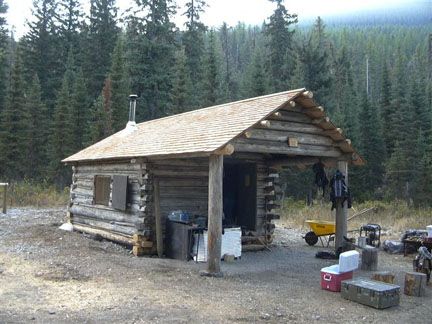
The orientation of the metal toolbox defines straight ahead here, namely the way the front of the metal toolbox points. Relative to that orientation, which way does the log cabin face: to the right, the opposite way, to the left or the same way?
to the left

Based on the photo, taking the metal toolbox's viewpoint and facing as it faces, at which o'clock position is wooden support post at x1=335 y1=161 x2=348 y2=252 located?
The wooden support post is roughly at 4 o'clock from the metal toolbox.

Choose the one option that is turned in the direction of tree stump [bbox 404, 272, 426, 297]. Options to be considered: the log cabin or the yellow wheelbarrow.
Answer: the log cabin

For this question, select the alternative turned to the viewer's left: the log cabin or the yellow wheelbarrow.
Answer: the yellow wheelbarrow

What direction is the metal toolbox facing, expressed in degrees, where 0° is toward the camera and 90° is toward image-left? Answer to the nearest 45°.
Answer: approximately 45°

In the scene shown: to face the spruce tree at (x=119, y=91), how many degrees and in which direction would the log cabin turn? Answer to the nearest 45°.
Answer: approximately 135° to its left

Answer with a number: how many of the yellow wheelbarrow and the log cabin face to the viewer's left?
1

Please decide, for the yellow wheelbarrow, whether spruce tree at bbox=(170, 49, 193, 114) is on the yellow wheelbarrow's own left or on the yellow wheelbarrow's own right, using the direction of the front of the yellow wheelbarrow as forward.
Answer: on the yellow wheelbarrow's own right

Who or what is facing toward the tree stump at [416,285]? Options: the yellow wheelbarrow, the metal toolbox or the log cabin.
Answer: the log cabin

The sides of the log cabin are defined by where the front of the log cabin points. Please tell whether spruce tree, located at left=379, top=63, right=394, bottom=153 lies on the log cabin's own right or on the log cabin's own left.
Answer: on the log cabin's own left

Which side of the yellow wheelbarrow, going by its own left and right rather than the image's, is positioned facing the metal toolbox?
left

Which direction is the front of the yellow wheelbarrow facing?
to the viewer's left

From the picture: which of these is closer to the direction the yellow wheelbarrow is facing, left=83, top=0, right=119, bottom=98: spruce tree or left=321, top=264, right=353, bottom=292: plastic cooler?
the spruce tree

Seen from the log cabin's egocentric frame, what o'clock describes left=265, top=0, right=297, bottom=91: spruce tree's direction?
The spruce tree is roughly at 8 o'clock from the log cabin.
